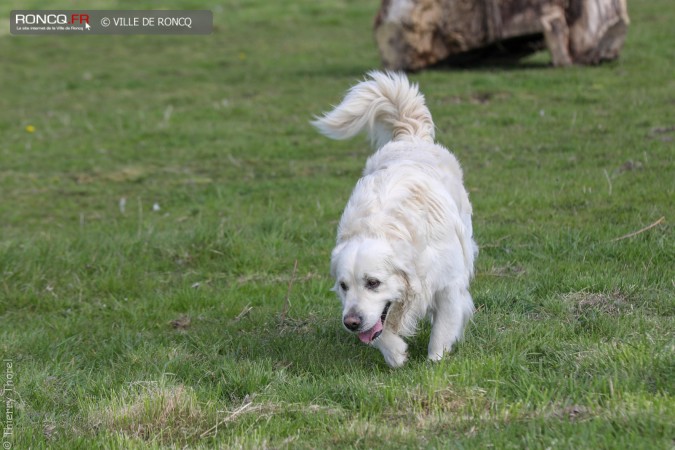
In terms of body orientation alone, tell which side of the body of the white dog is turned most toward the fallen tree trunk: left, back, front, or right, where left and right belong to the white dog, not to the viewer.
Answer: back

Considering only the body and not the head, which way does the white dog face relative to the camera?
toward the camera
